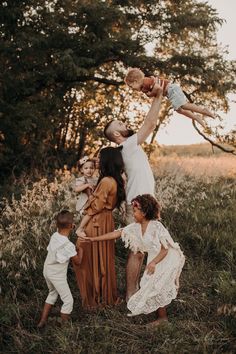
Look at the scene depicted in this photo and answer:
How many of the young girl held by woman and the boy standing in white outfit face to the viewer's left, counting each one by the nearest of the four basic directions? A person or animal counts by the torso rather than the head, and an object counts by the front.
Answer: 0

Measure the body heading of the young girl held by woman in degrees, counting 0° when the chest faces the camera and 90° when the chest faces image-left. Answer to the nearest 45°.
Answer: approximately 315°

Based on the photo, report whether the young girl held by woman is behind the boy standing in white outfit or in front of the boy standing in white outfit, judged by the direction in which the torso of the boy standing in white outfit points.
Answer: in front

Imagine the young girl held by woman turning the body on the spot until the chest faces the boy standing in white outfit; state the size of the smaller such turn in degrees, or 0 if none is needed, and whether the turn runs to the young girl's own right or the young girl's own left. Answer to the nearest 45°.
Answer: approximately 45° to the young girl's own right

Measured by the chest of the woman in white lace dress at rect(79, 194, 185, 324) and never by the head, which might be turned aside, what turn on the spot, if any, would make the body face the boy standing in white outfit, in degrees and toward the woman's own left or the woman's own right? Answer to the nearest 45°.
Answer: approximately 45° to the woman's own right

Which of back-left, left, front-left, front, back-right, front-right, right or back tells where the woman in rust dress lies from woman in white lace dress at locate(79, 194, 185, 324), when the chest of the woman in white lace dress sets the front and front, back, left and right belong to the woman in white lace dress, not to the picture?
right

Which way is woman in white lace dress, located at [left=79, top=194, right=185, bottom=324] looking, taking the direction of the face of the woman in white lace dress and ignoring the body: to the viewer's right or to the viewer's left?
to the viewer's left

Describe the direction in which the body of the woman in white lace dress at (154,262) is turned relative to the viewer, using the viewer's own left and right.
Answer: facing the viewer and to the left of the viewer

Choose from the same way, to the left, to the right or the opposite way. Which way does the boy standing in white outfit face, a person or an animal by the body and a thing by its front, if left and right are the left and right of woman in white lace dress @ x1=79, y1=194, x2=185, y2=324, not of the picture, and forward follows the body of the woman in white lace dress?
the opposite way

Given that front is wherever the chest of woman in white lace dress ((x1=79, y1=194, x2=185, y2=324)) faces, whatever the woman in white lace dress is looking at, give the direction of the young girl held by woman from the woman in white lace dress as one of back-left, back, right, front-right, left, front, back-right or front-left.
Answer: right

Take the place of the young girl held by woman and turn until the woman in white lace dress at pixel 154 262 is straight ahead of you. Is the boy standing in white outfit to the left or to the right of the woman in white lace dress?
right

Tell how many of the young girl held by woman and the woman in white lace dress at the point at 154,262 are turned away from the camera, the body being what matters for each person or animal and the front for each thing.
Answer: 0

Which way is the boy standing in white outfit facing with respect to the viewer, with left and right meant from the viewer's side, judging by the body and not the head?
facing away from the viewer and to the right of the viewer
